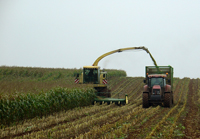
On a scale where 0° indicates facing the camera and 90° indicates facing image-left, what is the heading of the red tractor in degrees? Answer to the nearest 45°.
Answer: approximately 0°
